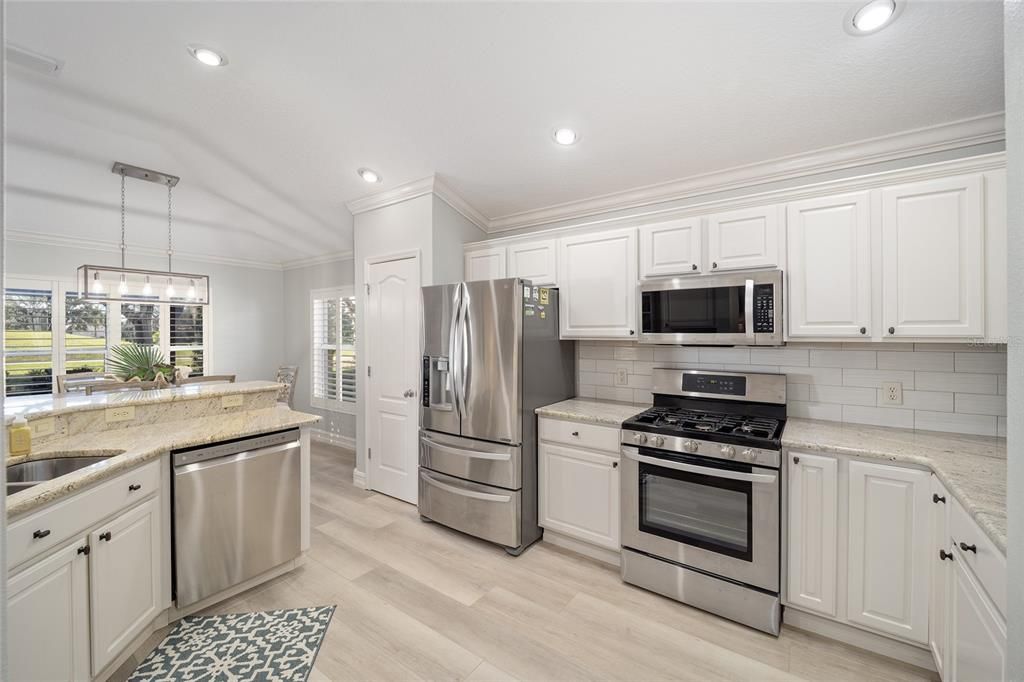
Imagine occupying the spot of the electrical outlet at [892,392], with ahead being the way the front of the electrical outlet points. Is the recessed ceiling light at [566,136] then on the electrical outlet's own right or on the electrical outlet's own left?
on the electrical outlet's own right

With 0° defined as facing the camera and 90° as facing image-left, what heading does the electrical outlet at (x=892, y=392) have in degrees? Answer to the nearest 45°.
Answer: approximately 0°

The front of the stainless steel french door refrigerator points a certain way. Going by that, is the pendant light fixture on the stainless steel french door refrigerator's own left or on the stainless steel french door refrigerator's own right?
on the stainless steel french door refrigerator's own right

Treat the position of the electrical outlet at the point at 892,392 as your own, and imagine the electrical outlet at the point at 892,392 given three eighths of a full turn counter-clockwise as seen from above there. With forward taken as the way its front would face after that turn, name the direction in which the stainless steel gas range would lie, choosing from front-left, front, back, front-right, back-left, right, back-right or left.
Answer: back

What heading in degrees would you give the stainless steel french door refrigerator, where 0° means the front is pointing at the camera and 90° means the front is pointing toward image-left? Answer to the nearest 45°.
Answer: approximately 45°
